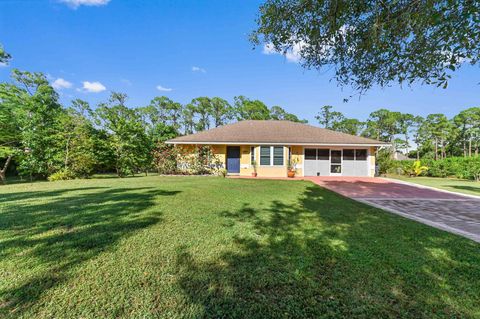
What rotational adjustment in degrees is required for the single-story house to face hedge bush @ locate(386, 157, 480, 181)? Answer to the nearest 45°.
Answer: approximately 90° to its left

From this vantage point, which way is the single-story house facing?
toward the camera
